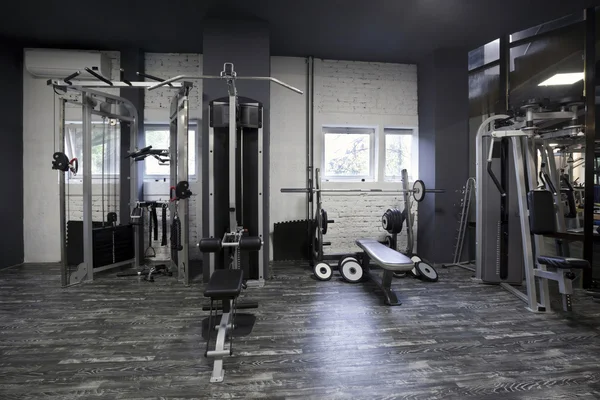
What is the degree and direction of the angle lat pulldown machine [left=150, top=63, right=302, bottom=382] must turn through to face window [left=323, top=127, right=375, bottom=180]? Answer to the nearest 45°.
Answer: approximately 135° to its left

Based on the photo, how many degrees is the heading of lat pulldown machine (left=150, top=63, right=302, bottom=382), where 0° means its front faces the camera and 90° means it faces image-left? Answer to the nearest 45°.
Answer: approximately 0°

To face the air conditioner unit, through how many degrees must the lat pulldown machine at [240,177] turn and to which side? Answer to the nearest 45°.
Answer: approximately 135° to its right

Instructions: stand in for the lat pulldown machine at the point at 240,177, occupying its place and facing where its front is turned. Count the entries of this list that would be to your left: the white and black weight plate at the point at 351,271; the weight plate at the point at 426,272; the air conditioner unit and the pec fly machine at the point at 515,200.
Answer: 3
